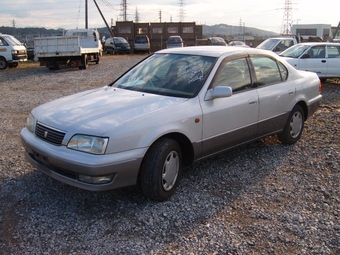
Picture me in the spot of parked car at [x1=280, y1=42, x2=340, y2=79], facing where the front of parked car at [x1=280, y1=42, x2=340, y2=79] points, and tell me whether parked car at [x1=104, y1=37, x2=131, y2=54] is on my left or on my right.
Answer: on my right

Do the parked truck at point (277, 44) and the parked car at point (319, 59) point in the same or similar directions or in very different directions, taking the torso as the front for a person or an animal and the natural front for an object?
same or similar directions

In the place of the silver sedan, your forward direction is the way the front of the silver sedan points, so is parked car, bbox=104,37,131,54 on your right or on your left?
on your right

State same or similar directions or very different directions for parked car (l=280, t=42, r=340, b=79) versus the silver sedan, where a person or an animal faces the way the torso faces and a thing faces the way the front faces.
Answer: same or similar directions

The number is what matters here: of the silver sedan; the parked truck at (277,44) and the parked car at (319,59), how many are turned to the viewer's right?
0

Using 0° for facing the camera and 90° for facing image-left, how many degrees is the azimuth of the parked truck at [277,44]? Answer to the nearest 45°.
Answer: approximately 45°

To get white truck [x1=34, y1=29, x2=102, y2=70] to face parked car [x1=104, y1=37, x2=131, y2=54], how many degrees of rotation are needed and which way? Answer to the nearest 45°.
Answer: approximately 45° to its left

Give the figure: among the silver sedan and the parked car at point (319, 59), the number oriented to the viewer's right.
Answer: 0

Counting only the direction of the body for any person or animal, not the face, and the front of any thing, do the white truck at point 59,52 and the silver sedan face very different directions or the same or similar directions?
very different directions

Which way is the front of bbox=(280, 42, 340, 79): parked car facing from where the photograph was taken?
facing the viewer and to the left of the viewer

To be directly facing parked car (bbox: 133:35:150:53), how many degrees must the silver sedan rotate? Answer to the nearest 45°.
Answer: approximately 135° to its right

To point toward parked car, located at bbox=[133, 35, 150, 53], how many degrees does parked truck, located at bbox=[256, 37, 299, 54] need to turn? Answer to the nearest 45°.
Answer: approximately 90° to its right
